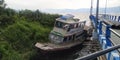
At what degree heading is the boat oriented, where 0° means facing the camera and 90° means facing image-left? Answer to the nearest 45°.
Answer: approximately 45°
